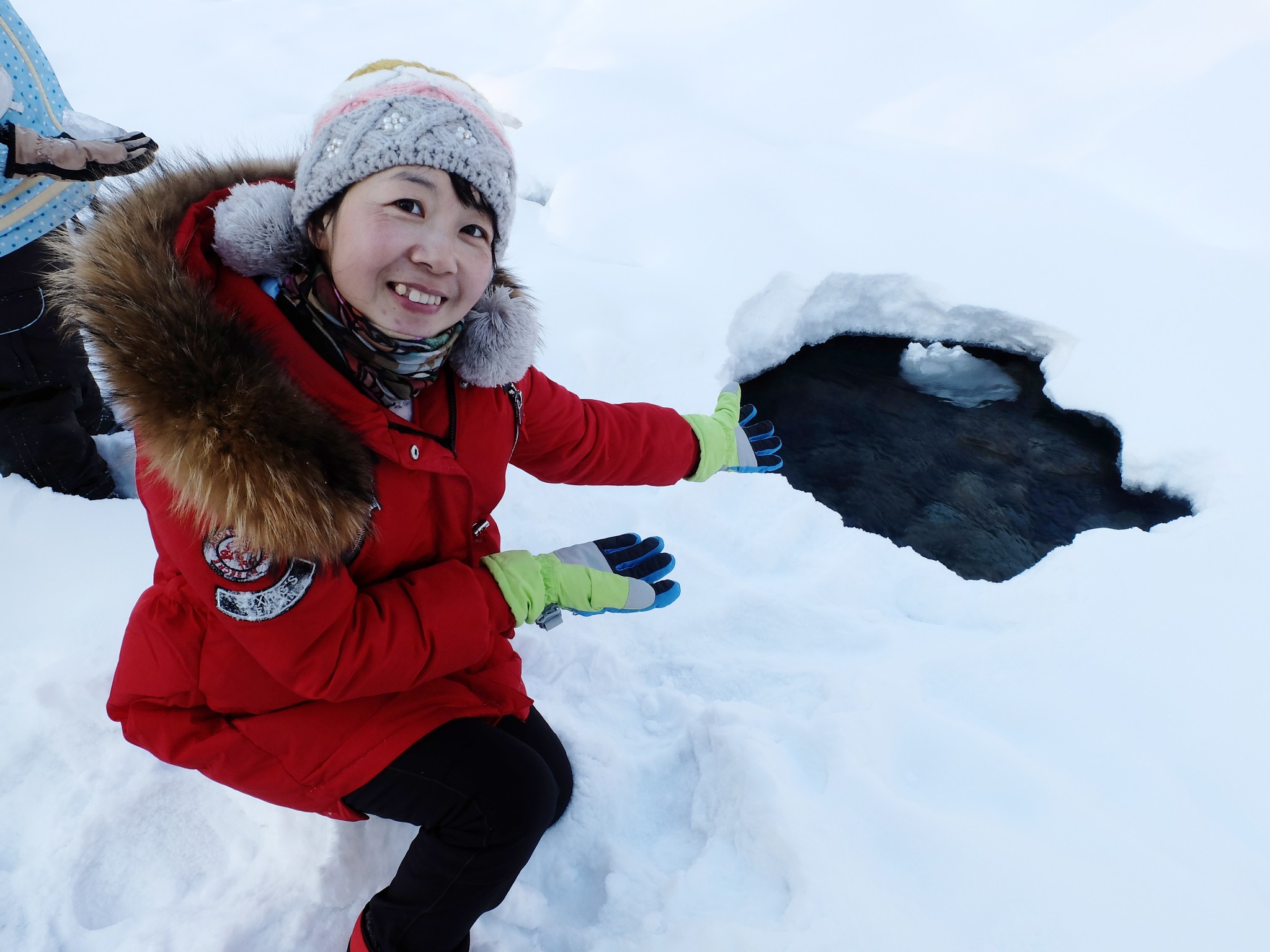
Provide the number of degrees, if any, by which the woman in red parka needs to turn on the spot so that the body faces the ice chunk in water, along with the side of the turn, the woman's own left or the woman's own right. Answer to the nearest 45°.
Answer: approximately 90° to the woman's own left
